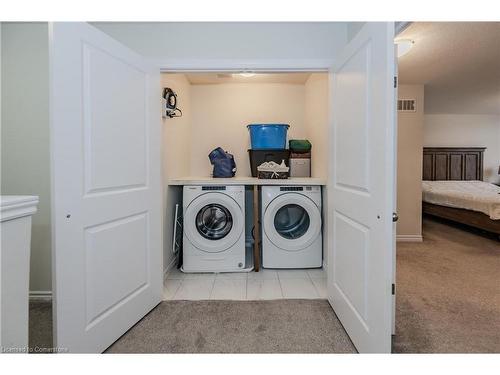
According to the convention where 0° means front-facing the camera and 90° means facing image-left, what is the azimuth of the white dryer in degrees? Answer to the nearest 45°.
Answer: approximately 0°

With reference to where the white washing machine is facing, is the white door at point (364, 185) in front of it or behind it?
in front

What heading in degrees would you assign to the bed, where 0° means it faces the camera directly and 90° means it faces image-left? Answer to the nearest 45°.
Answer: approximately 315°

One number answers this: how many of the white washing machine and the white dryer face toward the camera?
2
